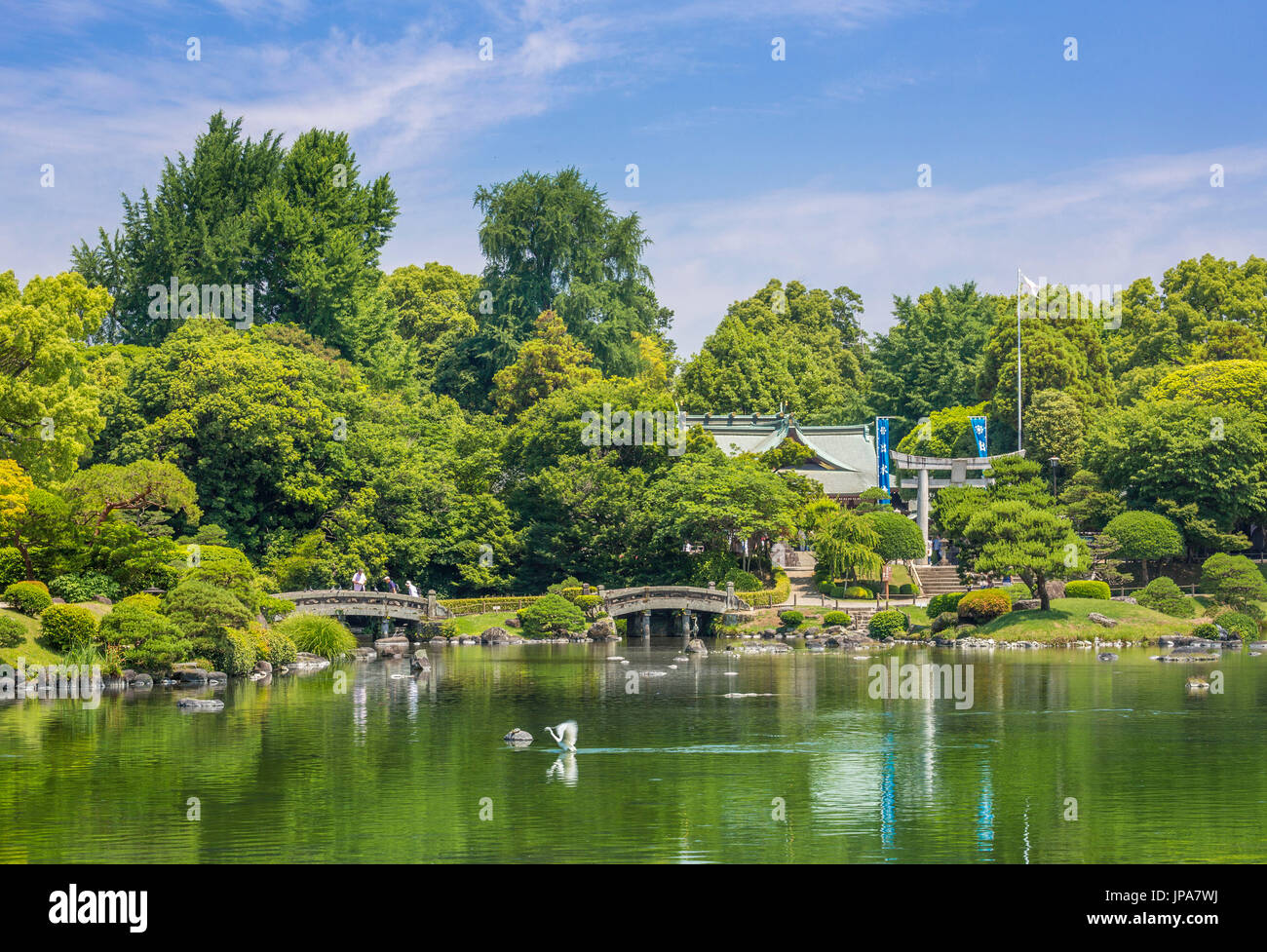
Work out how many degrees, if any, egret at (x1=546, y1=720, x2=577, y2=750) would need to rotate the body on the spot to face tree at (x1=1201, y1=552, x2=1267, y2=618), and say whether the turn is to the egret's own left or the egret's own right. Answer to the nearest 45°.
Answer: approximately 135° to the egret's own right

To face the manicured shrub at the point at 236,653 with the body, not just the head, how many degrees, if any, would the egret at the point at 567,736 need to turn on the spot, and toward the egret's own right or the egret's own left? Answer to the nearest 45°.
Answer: approximately 45° to the egret's own right

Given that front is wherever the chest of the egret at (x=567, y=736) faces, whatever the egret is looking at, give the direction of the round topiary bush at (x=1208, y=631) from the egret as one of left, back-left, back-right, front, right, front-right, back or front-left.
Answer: back-right

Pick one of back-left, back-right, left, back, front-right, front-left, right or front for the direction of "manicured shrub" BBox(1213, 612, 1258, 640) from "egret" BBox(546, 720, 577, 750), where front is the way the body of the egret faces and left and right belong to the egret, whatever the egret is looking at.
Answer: back-right

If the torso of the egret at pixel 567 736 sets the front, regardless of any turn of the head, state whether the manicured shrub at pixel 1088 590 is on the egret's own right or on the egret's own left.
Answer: on the egret's own right

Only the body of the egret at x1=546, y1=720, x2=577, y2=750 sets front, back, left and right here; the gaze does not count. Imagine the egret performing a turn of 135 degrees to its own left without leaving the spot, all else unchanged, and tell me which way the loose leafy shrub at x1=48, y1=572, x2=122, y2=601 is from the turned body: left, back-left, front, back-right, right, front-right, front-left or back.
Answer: back

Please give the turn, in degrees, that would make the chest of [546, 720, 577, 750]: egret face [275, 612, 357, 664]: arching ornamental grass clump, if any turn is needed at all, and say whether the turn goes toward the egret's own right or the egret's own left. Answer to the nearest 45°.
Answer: approximately 90° to the egret's own right

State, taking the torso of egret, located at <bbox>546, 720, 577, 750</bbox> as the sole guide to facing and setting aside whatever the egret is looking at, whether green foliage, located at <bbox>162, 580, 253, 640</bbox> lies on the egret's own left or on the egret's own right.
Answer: on the egret's own right

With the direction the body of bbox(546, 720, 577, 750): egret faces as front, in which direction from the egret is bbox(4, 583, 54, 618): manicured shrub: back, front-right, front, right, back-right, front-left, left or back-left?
front-right

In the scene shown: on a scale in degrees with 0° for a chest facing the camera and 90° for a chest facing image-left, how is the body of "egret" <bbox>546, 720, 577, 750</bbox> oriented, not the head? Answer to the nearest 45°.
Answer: approximately 90°

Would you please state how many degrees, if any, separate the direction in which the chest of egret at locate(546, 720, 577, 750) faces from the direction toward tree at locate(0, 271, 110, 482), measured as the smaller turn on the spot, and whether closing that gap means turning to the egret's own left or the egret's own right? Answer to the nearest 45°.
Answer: approximately 45° to the egret's own right
